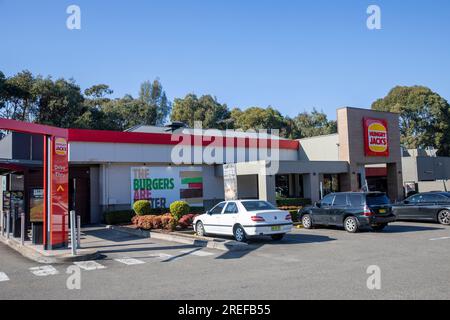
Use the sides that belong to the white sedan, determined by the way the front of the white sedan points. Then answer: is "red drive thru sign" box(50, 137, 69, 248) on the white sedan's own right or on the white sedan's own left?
on the white sedan's own left

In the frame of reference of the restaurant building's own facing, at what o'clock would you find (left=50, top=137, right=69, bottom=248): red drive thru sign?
The red drive thru sign is roughly at 2 o'clock from the restaurant building.

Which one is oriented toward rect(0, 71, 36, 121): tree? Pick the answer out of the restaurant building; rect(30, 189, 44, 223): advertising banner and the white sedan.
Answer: the white sedan

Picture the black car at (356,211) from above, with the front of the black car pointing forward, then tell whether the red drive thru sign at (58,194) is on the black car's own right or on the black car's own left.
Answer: on the black car's own left

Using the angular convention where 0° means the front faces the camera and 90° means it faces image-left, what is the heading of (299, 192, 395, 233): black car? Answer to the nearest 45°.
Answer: approximately 135°

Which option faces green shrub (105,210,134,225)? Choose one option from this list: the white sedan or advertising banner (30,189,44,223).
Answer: the white sedan

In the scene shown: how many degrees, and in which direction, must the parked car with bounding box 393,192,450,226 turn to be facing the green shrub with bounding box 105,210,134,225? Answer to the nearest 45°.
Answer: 0° — it already faces it

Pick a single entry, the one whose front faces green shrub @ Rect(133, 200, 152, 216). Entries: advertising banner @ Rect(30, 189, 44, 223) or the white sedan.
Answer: the white sedan

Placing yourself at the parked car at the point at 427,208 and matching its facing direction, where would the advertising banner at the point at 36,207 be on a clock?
The advertising banner is roughly at 11 o'clock from the parked car.

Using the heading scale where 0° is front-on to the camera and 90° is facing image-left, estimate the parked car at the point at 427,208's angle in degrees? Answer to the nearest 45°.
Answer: approximately 90°

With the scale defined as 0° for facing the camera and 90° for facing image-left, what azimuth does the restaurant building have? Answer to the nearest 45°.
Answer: approximately 315°

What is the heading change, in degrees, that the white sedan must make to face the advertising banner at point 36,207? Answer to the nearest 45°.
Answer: approximately 45° to its left

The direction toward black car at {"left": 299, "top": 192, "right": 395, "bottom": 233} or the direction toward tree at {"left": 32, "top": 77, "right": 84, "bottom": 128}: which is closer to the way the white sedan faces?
the tree

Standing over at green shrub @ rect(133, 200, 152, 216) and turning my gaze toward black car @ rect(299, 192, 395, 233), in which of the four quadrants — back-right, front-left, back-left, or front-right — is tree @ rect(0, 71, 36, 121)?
back-left

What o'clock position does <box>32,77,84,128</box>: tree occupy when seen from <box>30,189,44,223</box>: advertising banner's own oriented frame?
The tree is roughly at 6 o'clock from the advertising banner.
